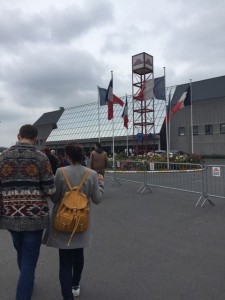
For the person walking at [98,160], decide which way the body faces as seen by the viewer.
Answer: away from the camera

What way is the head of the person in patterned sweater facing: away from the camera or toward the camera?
away from the camera

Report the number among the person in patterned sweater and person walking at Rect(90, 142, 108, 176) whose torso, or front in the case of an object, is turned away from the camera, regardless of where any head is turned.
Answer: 2

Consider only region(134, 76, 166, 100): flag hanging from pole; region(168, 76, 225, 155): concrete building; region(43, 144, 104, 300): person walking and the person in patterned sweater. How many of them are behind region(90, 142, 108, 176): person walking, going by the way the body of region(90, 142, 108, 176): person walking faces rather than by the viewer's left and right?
2

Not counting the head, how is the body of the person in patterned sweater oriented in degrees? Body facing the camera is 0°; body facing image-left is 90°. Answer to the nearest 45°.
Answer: approximately 180°

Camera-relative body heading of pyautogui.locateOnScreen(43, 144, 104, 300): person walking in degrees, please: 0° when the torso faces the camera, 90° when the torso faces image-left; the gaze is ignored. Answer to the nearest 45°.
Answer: approximately 180°

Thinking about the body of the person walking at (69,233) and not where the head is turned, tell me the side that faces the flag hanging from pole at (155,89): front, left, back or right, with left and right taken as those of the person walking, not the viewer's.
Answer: front

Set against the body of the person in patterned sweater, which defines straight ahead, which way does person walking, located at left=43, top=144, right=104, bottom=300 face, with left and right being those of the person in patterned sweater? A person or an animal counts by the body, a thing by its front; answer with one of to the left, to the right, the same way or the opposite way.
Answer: the same way

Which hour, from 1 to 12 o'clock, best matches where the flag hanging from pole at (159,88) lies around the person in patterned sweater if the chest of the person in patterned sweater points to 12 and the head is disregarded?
The flag hanging from pole is roughly at 1 o'clock from the person in patterned sweater.

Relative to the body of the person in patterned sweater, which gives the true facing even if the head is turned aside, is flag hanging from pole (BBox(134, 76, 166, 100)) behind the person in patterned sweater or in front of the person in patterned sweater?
in front

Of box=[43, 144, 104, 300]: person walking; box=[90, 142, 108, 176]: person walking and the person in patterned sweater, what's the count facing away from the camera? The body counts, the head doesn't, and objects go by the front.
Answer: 3

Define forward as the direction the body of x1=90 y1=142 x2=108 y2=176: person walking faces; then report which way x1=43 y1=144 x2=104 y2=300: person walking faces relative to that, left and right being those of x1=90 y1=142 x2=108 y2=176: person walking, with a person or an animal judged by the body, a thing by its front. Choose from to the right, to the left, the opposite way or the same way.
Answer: the same way

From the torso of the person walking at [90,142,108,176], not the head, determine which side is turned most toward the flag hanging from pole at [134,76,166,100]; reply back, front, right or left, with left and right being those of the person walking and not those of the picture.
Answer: front

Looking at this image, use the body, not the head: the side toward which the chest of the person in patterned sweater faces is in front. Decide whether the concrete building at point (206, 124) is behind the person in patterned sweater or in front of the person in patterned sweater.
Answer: in front
